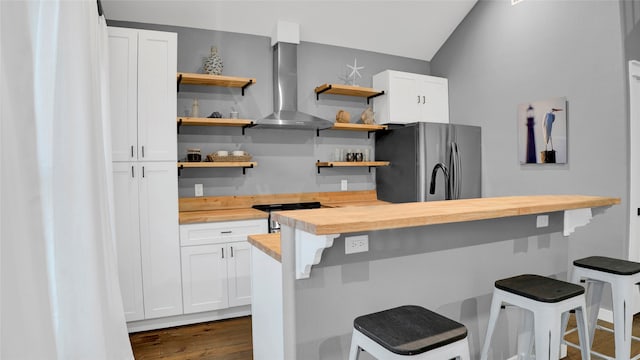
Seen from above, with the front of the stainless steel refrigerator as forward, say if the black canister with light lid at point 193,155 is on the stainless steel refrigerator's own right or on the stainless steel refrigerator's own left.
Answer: on the stainless steel refrigerator's own right

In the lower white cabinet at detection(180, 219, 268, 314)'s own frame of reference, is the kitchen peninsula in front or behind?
in front

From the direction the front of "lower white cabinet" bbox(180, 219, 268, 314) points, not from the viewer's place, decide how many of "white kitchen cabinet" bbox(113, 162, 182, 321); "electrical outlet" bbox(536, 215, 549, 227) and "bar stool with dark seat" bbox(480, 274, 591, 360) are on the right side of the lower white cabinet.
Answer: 1

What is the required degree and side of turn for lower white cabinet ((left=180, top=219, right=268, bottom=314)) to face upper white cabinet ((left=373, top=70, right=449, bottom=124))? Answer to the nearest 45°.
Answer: approximately 90° to its left

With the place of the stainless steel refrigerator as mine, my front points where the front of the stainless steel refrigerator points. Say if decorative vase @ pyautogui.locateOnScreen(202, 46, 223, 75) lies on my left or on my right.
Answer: on my right

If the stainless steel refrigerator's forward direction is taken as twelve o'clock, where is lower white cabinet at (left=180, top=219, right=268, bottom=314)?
The lower white cabinet is roughly at 3 o'clock from the stainless steel refrigerator.

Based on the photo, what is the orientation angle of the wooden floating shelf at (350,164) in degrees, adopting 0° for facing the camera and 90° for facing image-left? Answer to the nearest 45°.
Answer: approximately 315°

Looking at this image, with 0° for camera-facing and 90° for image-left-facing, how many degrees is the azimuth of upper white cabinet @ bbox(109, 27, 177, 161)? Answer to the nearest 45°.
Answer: approximately 0°

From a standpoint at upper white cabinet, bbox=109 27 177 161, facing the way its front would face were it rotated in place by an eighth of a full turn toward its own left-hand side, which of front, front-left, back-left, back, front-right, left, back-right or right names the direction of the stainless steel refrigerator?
front-left

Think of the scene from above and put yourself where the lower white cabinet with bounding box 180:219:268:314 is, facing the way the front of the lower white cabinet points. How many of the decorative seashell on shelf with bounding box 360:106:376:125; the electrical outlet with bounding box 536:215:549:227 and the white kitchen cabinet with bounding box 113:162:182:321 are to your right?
1

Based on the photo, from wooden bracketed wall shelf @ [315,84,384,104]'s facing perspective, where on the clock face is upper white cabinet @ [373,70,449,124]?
The upper white cabinet is roughly at 10 o'clock from the wooden bracketed wall shelf.
